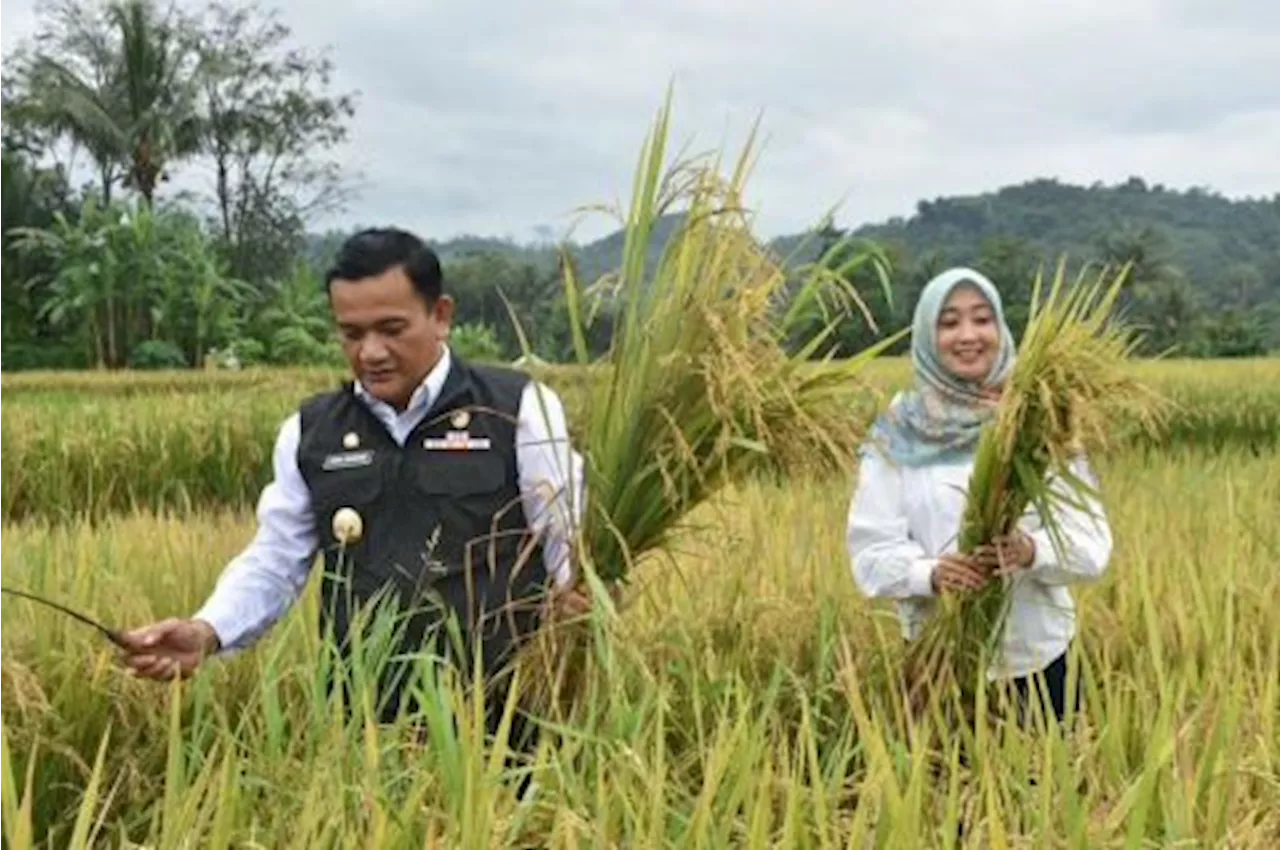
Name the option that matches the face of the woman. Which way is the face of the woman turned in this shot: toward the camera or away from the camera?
toward the camera

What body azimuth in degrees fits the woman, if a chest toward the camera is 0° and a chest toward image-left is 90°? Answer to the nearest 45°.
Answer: approximately 0°

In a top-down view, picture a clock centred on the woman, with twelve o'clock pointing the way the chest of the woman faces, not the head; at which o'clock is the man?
The man is roughly at 2 o'clock from the woman.

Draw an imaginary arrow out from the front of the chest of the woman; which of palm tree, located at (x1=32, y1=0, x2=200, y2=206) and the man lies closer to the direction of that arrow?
the man

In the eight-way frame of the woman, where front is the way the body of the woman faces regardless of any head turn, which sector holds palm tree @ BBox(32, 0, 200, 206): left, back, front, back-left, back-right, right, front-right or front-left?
back-right
